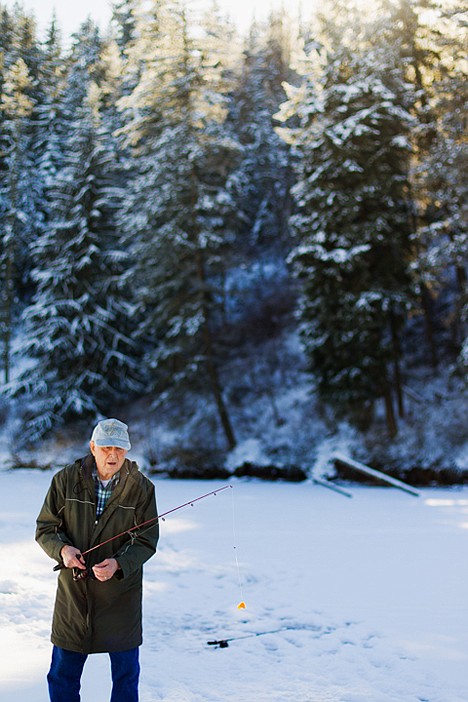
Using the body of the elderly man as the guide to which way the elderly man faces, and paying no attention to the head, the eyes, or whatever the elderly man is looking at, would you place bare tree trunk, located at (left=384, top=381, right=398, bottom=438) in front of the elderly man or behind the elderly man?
behind

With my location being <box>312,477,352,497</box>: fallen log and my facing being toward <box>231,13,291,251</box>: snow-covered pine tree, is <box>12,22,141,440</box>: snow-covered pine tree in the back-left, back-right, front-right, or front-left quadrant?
front-left

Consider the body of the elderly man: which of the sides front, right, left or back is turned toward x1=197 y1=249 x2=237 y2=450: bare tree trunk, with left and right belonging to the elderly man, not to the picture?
back

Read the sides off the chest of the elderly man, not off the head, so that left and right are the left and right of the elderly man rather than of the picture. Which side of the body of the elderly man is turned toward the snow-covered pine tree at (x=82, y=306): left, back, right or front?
back

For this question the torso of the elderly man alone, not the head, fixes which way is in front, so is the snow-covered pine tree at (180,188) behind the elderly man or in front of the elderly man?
behind

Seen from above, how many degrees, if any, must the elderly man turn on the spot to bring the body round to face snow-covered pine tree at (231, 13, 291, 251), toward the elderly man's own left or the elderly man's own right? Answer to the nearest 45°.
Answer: approximately 180°

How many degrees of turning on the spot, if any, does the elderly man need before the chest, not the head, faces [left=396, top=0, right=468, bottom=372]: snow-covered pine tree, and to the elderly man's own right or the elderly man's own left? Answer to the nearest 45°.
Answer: approximately 135° to the elderly man's own left

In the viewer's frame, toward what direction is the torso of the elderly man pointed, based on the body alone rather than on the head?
toward the camera
